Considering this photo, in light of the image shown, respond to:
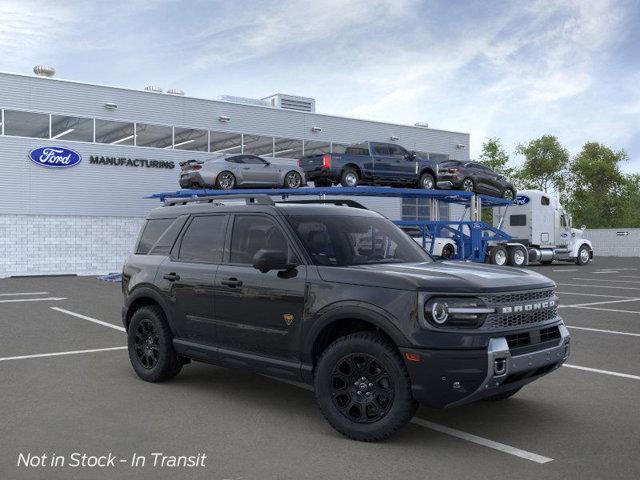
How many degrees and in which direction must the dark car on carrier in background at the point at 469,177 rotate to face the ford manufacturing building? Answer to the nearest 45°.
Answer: approximately 135° to its left

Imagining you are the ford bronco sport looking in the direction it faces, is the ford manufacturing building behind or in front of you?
behind

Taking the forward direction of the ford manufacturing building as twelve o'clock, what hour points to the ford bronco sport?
The ford bronco sport is roughly at 1 o'clock from the ford manufacturing building.

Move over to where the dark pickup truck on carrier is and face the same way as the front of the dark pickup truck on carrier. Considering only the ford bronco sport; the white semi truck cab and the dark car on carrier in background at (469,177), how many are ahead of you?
2

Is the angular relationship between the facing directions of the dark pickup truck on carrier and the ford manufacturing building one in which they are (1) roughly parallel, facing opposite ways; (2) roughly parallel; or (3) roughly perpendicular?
roughly perpendicular

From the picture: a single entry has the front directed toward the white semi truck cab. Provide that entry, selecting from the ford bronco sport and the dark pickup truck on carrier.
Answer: the dark pickup truck on carrier

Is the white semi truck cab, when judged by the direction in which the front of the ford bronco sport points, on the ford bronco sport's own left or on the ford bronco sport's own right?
on the ford bronco sport's own left

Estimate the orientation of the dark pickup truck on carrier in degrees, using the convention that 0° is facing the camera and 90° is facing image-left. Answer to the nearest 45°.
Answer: approximately 225°

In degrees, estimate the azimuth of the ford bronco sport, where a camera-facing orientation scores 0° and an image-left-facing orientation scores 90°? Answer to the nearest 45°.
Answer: approximately 315°

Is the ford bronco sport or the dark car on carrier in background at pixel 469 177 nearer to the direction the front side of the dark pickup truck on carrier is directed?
the dark car on carrier in background

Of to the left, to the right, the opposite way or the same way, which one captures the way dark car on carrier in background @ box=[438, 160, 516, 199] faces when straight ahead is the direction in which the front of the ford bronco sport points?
to the left

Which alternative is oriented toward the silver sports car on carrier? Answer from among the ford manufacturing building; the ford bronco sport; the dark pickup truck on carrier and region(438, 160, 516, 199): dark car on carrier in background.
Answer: the ford manufacturing building

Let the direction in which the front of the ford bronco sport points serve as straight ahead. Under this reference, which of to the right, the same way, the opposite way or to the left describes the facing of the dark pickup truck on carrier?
to the left
